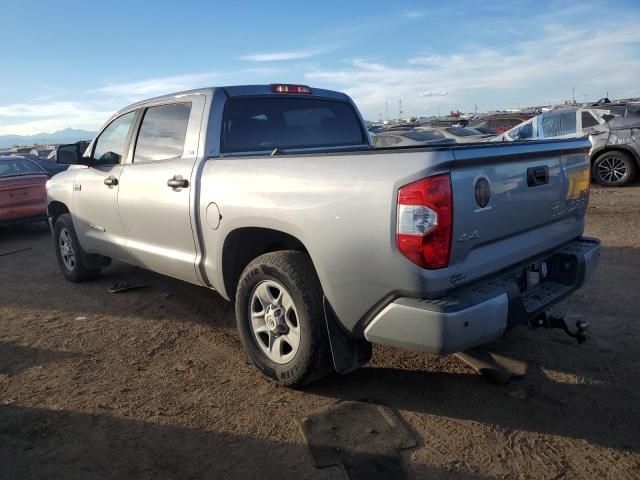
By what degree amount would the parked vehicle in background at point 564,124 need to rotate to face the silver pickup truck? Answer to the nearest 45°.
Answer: approximately 90° to its left

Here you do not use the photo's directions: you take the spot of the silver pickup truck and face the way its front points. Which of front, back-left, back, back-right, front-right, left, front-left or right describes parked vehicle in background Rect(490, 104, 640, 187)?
right

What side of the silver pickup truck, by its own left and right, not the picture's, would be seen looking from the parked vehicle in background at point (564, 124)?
right

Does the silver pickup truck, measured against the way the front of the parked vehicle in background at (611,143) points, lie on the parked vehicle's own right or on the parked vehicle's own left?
on the parked vehicle's own left

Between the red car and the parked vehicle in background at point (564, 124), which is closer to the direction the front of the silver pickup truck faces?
the red car

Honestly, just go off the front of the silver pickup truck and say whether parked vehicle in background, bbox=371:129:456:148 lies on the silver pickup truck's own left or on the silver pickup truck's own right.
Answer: on the silver pickup truck's own right

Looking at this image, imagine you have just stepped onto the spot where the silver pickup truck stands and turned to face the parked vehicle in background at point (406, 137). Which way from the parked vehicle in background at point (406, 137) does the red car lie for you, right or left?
left

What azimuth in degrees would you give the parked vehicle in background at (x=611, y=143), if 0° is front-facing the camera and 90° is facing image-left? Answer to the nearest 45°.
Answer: approximately 90°

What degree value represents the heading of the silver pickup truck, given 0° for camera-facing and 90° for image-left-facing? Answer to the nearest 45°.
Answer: approximately 135°

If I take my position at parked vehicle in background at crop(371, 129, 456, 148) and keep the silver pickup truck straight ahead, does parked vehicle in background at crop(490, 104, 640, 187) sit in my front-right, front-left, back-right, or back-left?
front-left

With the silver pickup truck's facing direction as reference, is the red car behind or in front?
in front
